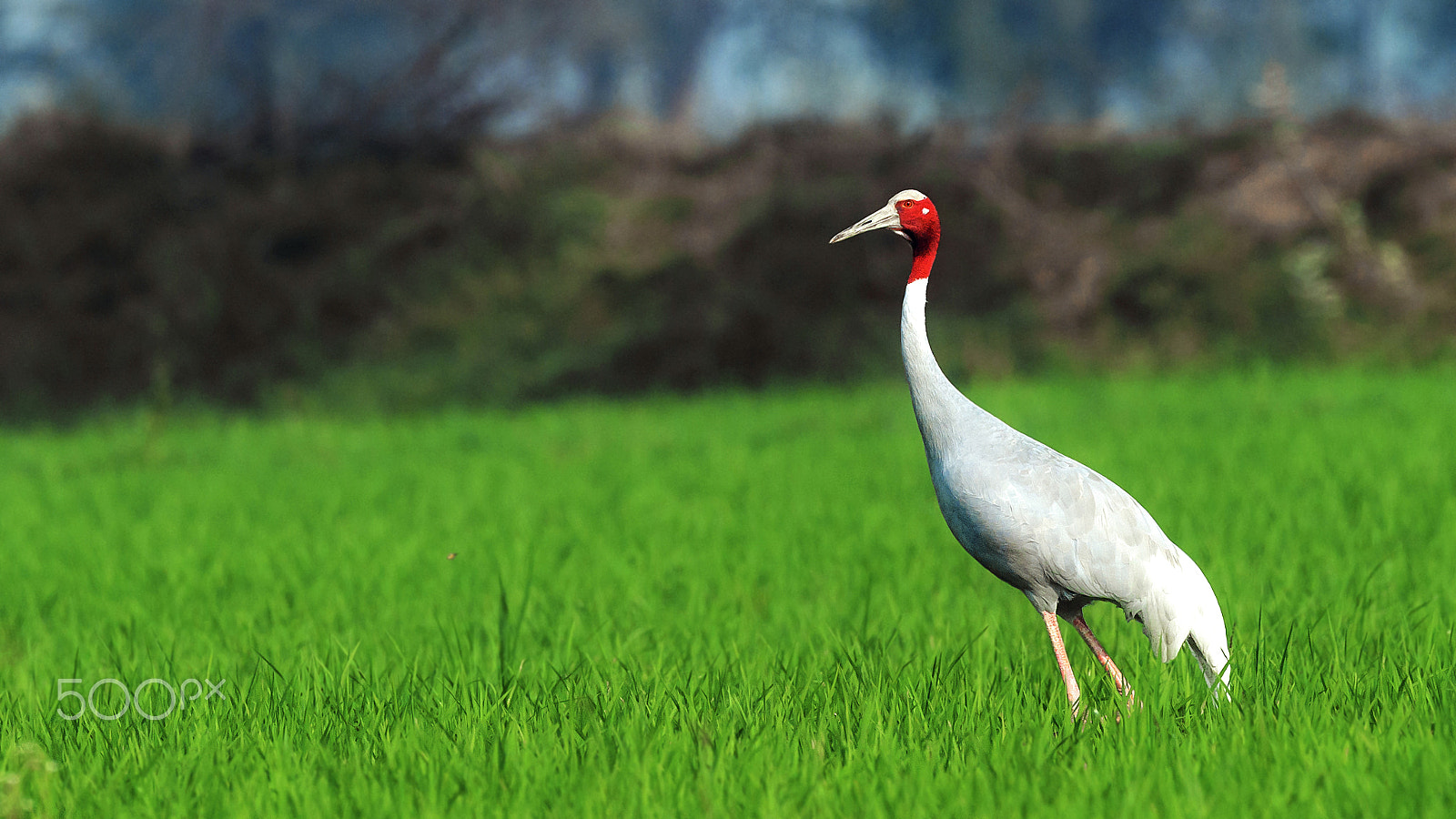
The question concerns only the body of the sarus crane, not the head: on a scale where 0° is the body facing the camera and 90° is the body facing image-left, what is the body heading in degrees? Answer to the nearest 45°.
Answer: approximately 90°
